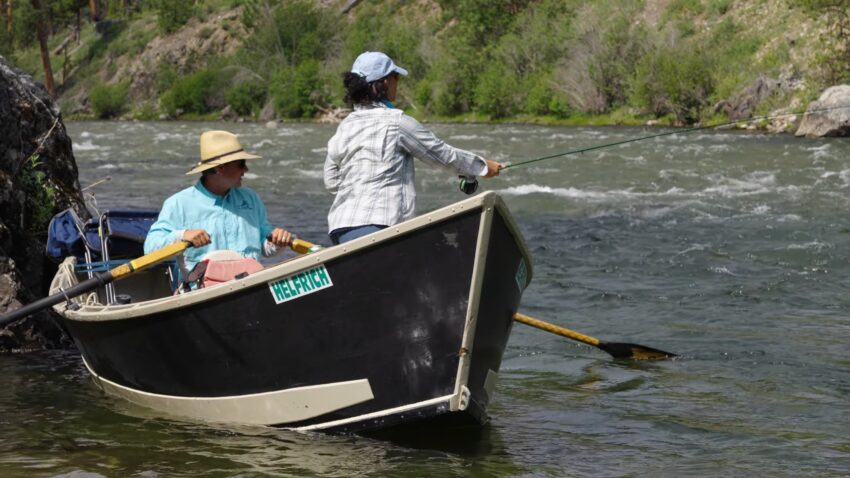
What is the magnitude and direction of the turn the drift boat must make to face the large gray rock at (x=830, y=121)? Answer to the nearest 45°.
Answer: approximately 90° to its left

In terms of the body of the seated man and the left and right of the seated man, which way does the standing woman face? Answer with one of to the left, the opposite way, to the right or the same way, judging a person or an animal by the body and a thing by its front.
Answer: to the left

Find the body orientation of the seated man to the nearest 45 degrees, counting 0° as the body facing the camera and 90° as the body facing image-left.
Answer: approximately 315°

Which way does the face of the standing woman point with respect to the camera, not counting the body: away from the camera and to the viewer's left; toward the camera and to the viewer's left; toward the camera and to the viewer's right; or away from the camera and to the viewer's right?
away from the camera and to the viewer's right

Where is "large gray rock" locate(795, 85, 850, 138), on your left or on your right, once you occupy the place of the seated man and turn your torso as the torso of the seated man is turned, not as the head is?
on your left

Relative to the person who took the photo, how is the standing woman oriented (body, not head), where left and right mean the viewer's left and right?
facing away from the viewer and to the right of the viewer

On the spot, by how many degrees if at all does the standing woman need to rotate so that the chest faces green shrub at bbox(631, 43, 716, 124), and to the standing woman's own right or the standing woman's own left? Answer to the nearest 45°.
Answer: approximately 45° to the standing woman's own left

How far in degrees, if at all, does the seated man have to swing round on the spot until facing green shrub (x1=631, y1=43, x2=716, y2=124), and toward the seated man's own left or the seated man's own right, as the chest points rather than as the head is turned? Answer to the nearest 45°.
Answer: approximately 90° to the seated man's own left
